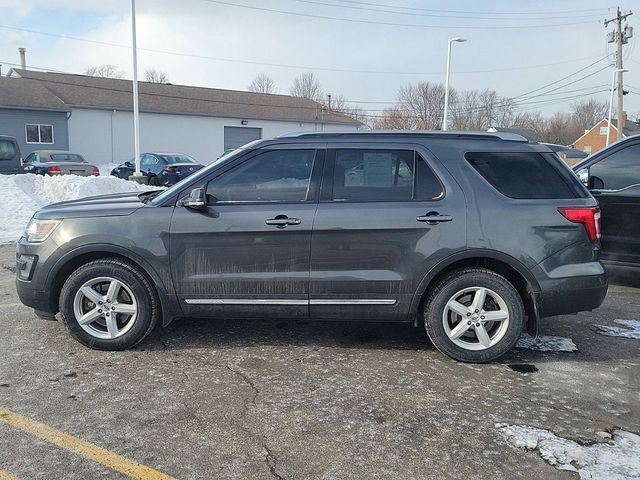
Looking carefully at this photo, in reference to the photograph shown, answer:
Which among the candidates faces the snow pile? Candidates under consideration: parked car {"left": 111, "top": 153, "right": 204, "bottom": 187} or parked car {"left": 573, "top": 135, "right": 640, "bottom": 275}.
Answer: parked car {"left": 573, "top": 135, "right": 640, "bottom": 275}

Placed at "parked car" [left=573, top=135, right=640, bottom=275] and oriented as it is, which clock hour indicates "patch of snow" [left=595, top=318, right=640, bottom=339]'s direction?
The patch of snow is roughly at 9 o'clock from the parked car.

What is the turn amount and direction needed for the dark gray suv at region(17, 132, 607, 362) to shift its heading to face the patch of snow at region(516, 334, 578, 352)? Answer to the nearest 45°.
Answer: approximately 180°

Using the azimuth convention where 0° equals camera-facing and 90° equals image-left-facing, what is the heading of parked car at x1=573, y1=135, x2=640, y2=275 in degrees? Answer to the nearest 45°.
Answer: approximately 90°

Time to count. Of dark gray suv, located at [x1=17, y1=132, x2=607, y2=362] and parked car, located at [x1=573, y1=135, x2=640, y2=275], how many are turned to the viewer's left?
2

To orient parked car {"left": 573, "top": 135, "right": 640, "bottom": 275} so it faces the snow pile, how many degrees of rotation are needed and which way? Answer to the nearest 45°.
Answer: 0° — it already faces it

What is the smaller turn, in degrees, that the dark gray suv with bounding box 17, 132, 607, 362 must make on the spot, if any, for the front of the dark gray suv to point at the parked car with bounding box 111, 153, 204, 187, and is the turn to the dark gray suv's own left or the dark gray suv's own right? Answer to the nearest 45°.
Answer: approximately 90° to the dark gray suv's own right

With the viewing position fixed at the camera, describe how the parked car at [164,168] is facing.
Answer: facing away from the viewer and to the left of the viewer

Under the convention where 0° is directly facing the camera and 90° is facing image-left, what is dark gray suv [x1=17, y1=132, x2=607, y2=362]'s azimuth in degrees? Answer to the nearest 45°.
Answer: approximately 90°

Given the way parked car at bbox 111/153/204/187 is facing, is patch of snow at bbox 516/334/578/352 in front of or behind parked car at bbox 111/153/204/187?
behind

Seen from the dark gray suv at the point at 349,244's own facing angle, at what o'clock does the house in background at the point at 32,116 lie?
The house in background is roughly at 2 o'clock from the dark gray suv.
